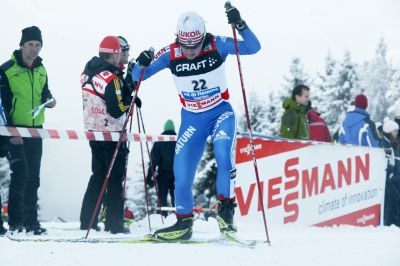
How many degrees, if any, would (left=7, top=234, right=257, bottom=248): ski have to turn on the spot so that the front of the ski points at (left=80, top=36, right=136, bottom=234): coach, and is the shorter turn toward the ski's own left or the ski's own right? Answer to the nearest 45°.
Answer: approximately 90° to the ski's own right

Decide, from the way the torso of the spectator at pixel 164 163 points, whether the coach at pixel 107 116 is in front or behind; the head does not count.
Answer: behind

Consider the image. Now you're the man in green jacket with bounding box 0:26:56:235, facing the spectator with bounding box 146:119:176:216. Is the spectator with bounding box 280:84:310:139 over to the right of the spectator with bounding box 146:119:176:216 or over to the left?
right

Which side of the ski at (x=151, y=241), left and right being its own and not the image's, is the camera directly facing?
left

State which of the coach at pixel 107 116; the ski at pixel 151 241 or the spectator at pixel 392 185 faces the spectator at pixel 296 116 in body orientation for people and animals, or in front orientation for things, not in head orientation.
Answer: the coach at pixel 107 116

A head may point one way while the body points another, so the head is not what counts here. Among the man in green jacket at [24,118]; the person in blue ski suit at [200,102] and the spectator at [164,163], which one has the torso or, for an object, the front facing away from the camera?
the spectator

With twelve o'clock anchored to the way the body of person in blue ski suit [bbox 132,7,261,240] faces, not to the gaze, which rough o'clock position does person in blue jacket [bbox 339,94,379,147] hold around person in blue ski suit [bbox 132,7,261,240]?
person in blue jacket [bbox 339,94,379,147] is roughly at 7 o'clock from person in blue ski suit [bbox 132,7,261,240].

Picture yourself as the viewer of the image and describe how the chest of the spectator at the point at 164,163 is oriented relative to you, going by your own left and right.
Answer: facing away from the viewer

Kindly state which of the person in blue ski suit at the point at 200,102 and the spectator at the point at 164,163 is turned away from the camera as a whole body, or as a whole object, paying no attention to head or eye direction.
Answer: the spectator
